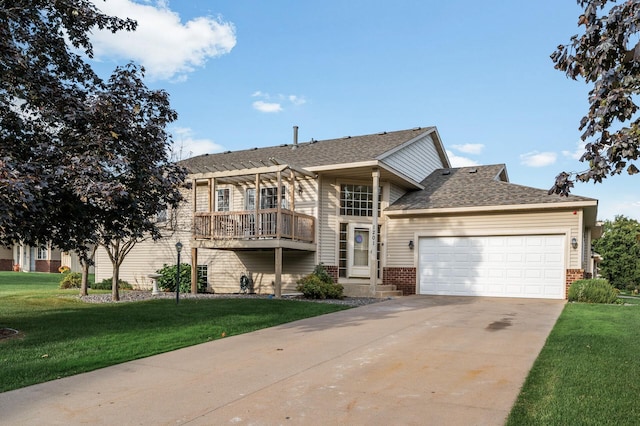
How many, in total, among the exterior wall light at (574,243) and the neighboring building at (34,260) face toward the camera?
2

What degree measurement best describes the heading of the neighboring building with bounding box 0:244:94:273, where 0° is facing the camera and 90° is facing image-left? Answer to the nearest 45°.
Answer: approximately 0°

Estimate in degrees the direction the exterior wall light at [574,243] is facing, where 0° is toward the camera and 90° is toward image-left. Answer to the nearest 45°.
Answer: approximately 0°

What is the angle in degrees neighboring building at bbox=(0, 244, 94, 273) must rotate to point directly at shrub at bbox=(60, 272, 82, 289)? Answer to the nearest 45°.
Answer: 0° — it already faces it
